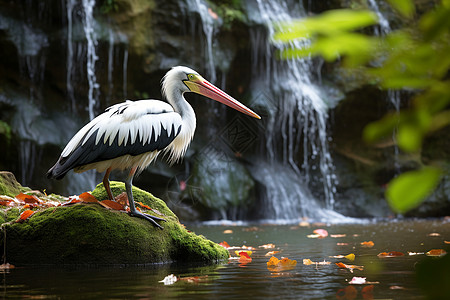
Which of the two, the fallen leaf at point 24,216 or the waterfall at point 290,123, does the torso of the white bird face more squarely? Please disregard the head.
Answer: the waterfall

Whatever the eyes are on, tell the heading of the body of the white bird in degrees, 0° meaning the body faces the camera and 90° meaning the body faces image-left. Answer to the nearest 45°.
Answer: approximately 270°

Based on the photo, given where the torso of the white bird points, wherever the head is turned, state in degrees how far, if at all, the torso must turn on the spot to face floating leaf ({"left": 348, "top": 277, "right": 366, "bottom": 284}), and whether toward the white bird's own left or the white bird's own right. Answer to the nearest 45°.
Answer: approximately 45° to the white bird's own right

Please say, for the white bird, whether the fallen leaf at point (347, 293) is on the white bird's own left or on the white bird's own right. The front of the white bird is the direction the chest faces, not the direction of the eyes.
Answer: on the white bird's own right

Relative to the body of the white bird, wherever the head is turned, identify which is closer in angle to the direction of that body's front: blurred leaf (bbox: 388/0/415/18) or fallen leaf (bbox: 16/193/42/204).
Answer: the blurred leaf

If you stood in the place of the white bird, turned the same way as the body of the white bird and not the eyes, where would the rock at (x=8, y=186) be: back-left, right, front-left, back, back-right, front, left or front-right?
back-left

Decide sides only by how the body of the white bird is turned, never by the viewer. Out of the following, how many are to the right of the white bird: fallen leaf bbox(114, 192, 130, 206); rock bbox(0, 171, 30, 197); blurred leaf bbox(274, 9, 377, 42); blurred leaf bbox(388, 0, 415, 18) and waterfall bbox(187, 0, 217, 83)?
2

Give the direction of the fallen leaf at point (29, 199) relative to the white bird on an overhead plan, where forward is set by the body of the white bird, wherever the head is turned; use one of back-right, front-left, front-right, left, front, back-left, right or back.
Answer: back-left

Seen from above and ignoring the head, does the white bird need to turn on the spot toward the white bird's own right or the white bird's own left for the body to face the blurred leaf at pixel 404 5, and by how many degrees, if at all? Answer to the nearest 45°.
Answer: approximately 90° to the white bird's own right

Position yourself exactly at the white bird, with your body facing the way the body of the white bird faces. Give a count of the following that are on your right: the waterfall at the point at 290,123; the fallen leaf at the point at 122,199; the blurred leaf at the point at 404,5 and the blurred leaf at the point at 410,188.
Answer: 2

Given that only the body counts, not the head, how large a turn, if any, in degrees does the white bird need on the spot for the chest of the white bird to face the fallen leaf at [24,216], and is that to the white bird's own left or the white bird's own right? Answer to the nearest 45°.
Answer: approximately 180°
